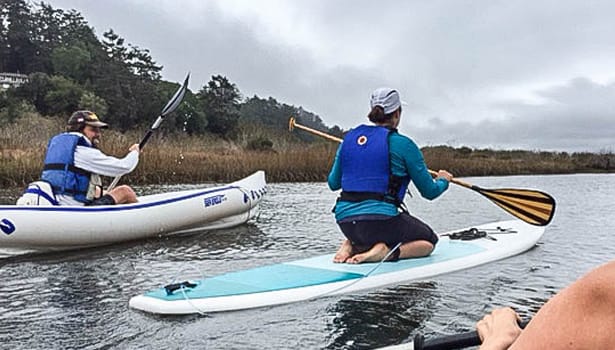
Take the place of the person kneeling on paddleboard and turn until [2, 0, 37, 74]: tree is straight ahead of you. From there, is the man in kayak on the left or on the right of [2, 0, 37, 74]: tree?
left

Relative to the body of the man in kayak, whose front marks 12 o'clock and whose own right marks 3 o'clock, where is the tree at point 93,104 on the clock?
The tree is roughly at 9 o'clock from the man in kayak.

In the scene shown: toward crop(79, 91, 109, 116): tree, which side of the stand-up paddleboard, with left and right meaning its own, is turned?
left

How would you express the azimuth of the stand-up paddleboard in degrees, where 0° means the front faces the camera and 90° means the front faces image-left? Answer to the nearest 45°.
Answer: approximately 225°

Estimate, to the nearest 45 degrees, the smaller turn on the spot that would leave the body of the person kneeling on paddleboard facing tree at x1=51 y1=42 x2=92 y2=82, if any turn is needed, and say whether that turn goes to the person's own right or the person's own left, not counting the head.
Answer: approximately 90° to the person's own left

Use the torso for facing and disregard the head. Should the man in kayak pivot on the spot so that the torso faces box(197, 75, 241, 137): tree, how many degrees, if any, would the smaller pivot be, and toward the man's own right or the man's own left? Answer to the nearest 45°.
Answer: approximately 90° to the man's own left

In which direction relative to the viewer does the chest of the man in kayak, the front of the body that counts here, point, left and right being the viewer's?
facing to the right of the viewer

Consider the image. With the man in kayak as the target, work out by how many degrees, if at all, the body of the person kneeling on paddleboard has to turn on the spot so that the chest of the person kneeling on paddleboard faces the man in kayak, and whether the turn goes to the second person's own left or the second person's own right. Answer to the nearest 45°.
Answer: approximately 135° to the second person's own left

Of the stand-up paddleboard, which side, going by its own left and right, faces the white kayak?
left

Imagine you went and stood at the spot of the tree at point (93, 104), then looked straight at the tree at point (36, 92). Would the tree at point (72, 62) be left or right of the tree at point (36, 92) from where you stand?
right

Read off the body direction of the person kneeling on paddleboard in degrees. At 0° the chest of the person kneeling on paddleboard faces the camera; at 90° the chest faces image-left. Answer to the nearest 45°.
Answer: approximately 225°
